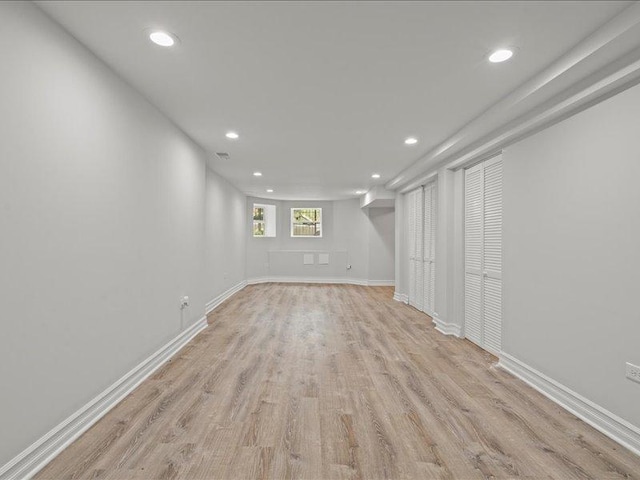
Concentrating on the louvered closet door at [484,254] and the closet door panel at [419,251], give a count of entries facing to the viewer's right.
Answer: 0

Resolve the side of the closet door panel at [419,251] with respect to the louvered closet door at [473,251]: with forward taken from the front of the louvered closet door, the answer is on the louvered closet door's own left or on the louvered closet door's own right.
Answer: on the louvered closet door's own right

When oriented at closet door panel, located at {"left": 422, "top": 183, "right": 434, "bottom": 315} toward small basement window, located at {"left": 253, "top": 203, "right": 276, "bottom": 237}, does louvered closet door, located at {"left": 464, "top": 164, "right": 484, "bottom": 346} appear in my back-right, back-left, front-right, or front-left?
back-left

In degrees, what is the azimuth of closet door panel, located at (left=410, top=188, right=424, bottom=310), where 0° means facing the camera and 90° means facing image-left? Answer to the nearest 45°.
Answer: approximately 90°

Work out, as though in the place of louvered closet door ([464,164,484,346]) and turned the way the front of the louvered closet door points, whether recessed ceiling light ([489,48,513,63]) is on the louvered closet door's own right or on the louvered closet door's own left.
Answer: on the louvered closet door's own left

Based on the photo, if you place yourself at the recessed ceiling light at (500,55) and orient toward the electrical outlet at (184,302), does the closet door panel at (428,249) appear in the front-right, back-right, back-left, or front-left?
front-right

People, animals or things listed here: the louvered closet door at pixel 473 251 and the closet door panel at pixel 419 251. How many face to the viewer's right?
0

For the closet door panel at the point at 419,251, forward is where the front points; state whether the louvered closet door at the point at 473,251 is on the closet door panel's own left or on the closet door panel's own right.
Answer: on the closet door panel's own left

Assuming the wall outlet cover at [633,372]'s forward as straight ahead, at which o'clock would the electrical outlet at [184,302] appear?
The electrical outlet is roughly at 1 o'clock from the wall outlet cover.

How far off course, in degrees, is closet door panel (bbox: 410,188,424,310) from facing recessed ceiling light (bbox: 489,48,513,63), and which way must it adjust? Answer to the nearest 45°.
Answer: approximately 90° to its left

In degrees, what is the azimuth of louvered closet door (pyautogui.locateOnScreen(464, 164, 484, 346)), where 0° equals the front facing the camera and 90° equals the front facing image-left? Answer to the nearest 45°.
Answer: approximately 45°

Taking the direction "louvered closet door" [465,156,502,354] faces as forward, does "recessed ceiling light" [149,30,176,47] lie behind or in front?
in front

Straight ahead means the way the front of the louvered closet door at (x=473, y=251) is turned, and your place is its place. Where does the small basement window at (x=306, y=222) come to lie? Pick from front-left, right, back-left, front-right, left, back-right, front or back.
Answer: right

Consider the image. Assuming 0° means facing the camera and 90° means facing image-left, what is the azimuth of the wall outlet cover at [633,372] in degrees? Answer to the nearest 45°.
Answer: approximately 45°

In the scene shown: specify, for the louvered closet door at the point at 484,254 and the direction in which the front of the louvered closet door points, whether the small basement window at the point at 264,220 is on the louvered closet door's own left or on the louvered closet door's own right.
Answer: on the louvered closet door's own right
